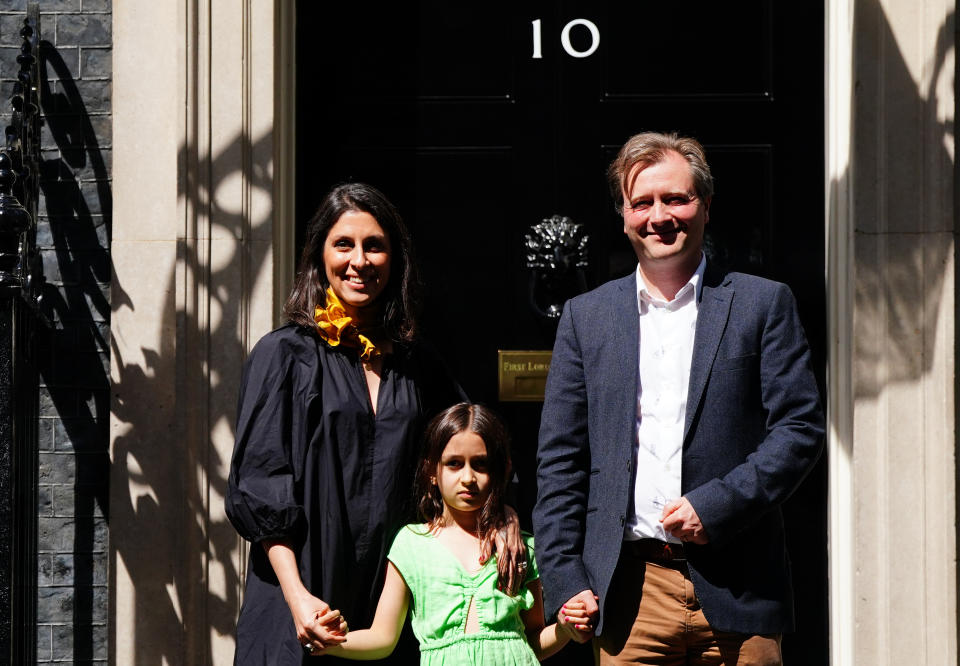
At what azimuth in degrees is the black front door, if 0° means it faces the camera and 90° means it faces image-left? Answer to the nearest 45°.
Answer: approximately 0°

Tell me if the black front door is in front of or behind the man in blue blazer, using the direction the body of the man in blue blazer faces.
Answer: behind

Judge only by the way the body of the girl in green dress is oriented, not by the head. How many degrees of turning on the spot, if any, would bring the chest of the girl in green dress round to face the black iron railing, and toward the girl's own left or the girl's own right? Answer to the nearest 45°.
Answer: approximately 90° to the girl's own right

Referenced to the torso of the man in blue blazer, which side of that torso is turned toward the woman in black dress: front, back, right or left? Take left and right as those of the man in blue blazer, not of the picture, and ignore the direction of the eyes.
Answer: right

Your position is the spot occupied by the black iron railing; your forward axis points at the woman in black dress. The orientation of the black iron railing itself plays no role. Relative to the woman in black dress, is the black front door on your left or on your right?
left

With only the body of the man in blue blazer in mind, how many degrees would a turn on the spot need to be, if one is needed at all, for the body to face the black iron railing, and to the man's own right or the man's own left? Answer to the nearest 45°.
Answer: approximately 90° to the man's own right

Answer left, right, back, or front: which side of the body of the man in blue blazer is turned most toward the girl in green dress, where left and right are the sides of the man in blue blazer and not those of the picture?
right
